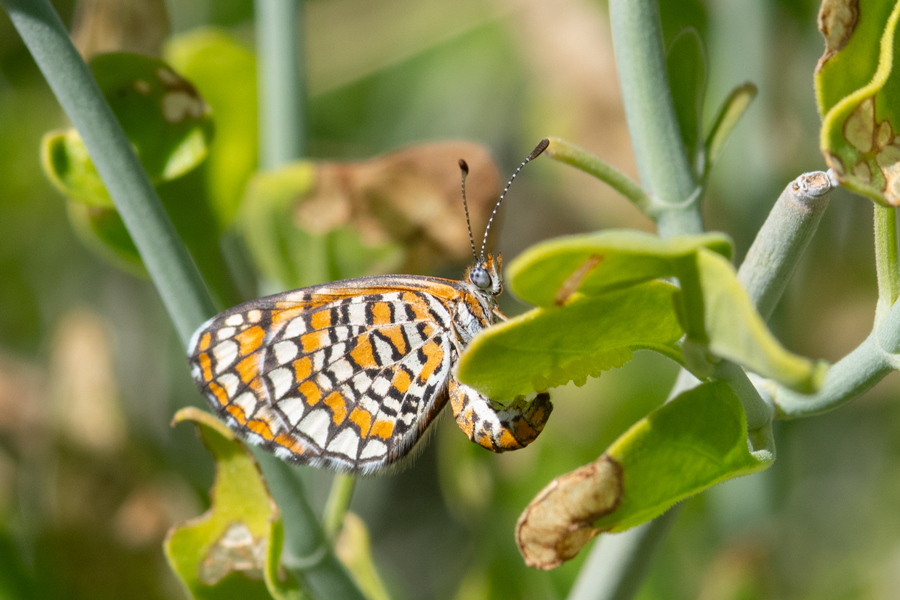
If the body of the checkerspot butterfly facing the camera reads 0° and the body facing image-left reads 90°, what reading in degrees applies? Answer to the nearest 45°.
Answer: approximately 270°
